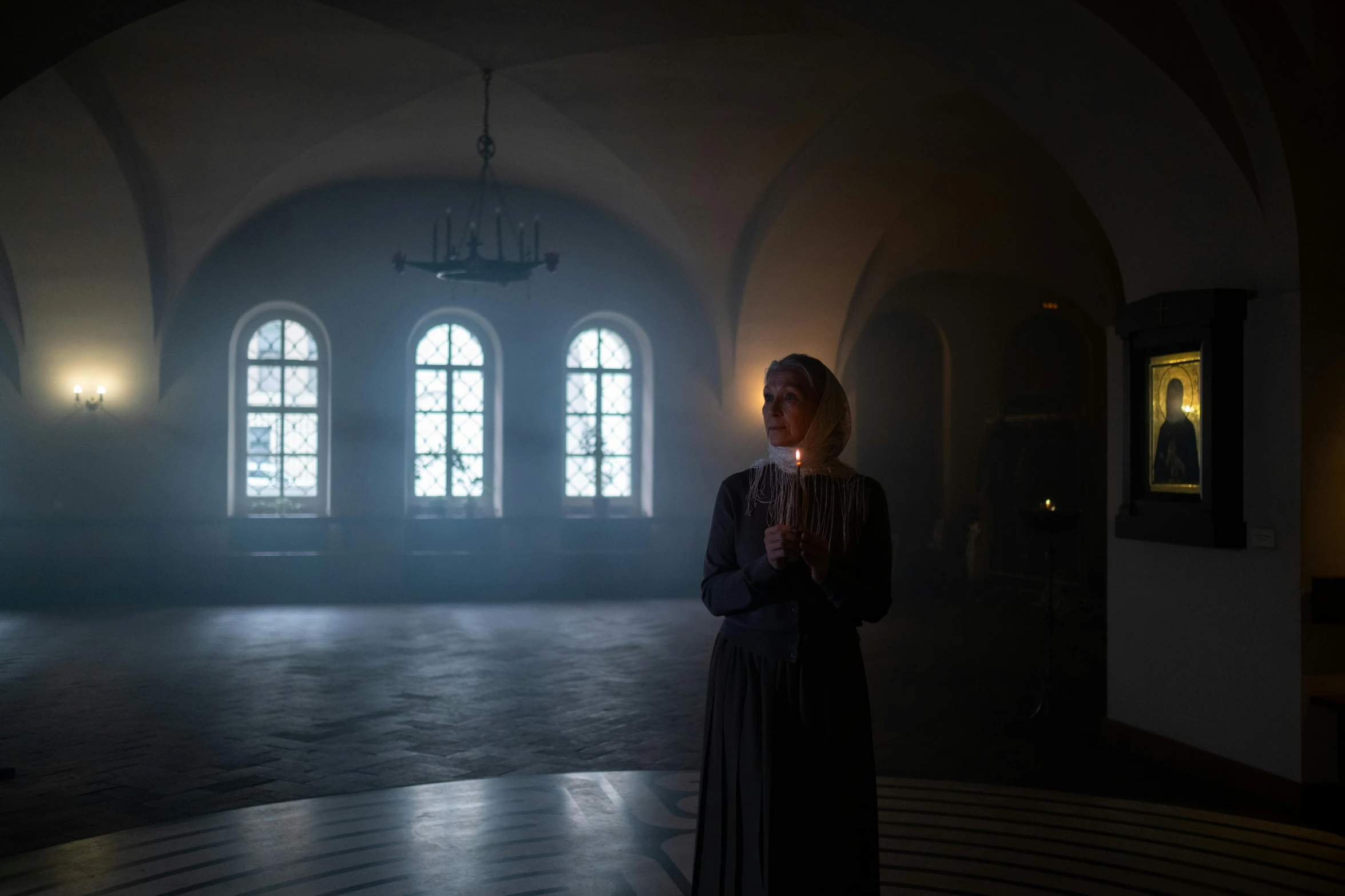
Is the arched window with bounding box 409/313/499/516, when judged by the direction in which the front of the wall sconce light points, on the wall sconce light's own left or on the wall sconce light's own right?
on the wall sconce light's own left

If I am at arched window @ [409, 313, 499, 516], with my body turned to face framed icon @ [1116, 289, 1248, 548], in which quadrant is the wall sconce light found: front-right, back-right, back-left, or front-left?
back-right

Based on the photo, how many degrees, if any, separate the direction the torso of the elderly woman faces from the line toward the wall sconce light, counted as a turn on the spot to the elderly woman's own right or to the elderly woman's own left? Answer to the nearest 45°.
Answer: approximately 135° to the elderly woman's own right

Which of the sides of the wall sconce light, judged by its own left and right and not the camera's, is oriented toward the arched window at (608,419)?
left

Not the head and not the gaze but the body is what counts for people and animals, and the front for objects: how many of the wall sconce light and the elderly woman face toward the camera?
2

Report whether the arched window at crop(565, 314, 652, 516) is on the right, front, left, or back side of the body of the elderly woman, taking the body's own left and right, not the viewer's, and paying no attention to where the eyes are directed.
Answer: back

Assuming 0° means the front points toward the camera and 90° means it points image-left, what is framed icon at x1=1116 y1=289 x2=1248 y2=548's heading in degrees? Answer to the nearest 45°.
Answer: approximately 45°

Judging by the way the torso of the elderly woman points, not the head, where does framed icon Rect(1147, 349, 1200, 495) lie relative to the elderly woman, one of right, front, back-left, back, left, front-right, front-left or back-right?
back-left

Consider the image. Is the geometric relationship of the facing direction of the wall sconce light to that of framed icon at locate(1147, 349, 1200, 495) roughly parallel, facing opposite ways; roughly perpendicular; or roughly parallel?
roughly perpendicular
